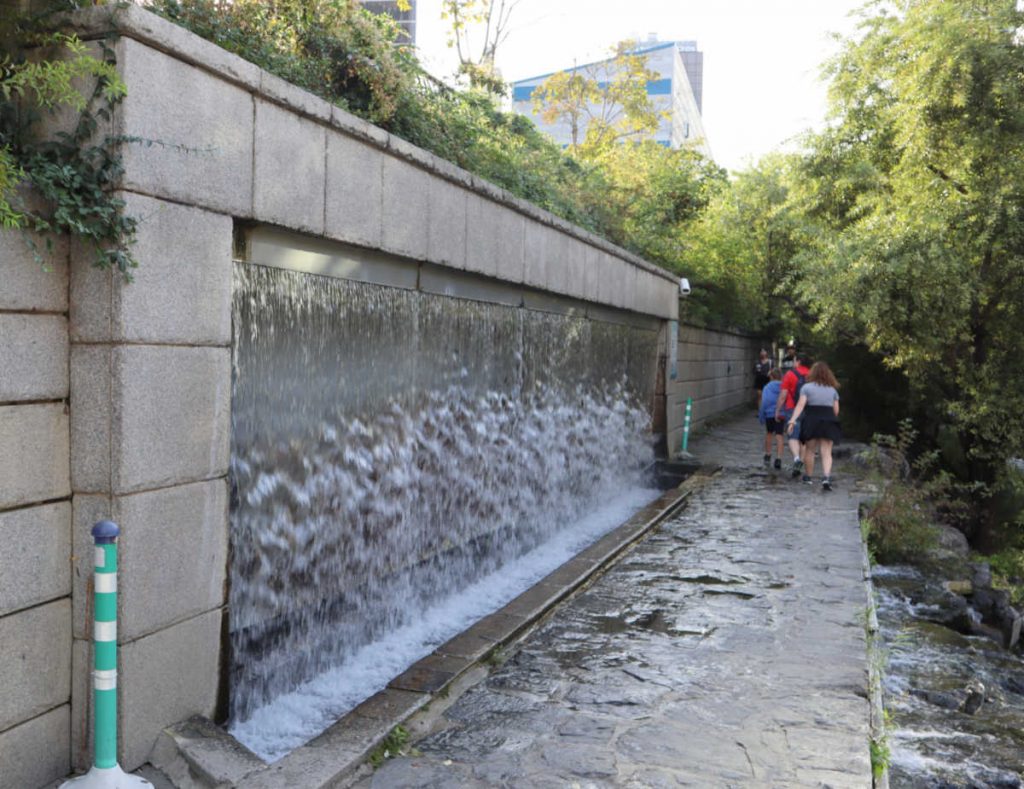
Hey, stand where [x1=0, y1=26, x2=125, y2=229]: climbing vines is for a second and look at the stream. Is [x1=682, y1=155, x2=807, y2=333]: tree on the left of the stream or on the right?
left

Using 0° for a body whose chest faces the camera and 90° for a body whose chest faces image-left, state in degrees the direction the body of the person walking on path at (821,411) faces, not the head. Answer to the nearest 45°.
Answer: approximately 180°

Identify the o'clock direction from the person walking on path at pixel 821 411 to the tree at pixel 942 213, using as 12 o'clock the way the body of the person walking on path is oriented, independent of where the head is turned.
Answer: The tree is roughly at 1 o'clock from the person walking on path.

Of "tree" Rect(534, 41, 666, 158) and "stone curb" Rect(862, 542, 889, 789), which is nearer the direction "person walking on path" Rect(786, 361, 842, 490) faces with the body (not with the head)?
the tree

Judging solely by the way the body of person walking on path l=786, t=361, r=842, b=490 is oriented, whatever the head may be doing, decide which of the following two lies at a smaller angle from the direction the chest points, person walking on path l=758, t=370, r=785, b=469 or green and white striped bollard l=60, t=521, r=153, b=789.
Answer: the person walking on path

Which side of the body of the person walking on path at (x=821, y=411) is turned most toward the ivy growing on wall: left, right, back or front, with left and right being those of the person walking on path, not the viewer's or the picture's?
back

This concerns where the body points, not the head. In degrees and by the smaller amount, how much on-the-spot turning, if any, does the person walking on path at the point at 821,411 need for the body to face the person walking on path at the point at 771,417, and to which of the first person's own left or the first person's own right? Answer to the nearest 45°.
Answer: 0° — they already face them

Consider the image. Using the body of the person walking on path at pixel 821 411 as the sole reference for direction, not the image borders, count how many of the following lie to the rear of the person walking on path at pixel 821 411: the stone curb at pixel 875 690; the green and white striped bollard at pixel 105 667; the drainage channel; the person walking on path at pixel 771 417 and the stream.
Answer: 4

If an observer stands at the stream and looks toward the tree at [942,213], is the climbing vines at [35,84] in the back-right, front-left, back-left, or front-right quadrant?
back-left

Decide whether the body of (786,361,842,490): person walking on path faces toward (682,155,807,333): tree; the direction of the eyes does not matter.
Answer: yes

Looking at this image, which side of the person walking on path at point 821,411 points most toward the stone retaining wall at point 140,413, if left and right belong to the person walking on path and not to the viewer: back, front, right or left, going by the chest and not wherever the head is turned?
back

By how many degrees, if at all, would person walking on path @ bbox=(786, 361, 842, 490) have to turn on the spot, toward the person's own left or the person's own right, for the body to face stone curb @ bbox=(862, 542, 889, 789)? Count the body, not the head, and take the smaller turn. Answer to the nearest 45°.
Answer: approximately 180°
